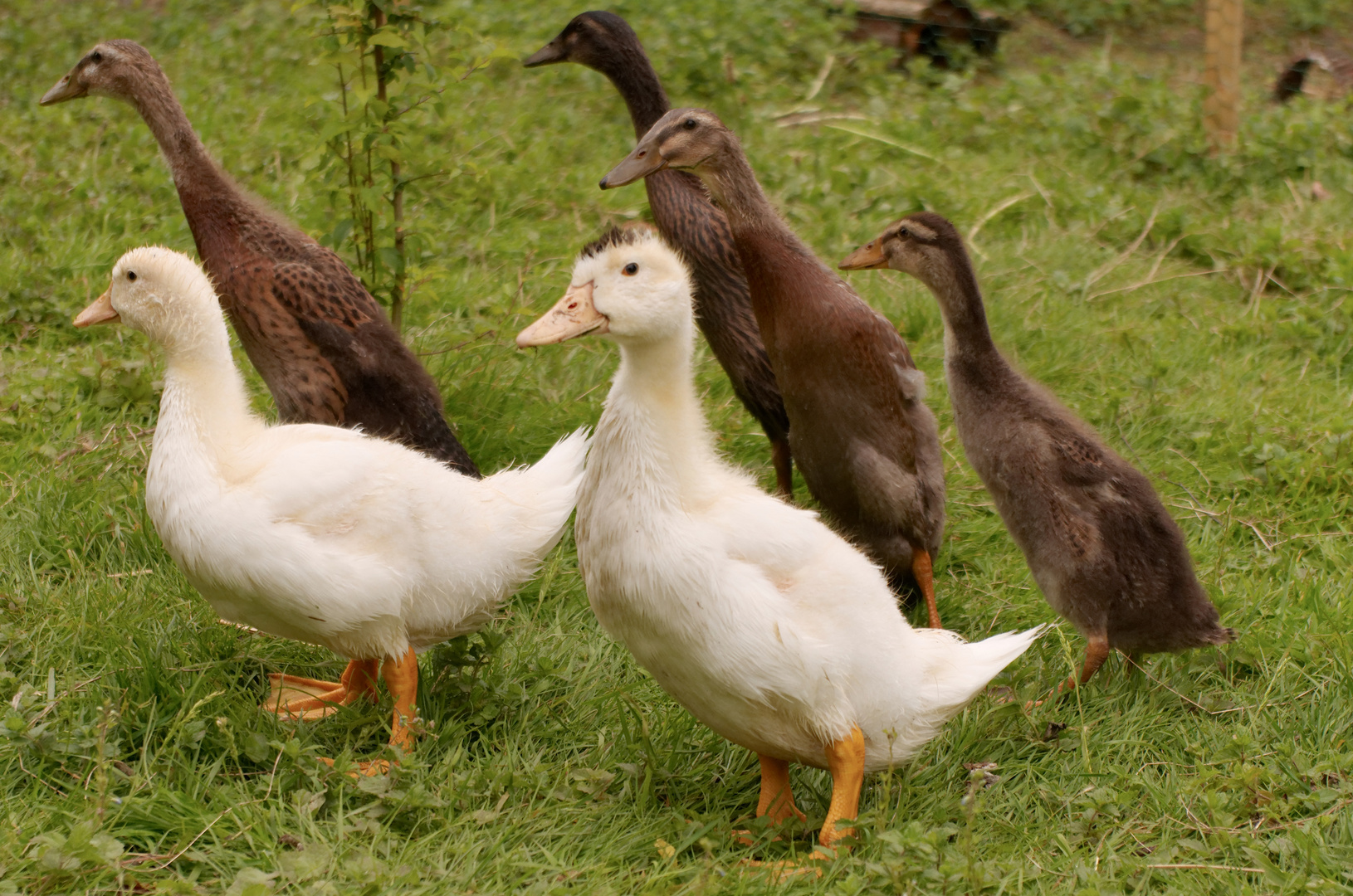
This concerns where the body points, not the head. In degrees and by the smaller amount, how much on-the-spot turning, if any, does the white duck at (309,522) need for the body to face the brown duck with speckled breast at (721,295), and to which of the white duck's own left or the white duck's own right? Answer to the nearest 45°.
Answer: approximately 135° to the white duck's own right

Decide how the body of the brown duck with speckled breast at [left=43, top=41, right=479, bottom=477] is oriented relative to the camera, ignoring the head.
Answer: to the viewer's left

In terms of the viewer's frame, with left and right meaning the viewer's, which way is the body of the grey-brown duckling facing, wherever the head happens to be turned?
facing to the left of the viewer

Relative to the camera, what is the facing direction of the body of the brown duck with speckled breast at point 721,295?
to the viewer's left

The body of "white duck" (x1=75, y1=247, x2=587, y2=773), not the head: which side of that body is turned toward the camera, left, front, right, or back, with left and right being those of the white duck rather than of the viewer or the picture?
left

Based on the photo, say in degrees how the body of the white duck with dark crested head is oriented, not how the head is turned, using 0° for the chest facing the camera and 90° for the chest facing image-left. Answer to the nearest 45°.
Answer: approximately 45°

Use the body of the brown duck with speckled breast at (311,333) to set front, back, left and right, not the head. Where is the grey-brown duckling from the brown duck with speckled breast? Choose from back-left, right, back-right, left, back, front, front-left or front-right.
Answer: back-left

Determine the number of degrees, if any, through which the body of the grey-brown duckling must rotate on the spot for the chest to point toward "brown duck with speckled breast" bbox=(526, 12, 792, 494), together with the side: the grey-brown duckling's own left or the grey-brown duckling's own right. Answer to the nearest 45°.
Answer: approximately 45° to the grey-brown duckling's own right

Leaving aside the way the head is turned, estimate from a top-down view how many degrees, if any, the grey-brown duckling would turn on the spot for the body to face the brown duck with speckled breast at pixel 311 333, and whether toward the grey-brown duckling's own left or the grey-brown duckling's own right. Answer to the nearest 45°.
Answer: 0° — it already faces it

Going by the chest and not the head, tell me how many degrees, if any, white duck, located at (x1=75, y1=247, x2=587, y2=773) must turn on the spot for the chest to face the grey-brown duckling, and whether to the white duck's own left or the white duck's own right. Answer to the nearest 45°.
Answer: approximately 180°
